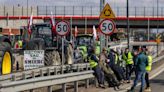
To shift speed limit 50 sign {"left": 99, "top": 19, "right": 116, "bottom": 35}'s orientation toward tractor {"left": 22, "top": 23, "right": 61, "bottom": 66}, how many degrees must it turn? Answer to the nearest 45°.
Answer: approximately 135° to its right

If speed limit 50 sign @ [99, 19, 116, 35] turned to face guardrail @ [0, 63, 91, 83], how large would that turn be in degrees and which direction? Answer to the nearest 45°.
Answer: approximately 45° to its right

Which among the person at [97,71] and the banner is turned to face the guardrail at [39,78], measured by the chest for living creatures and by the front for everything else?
the banner
